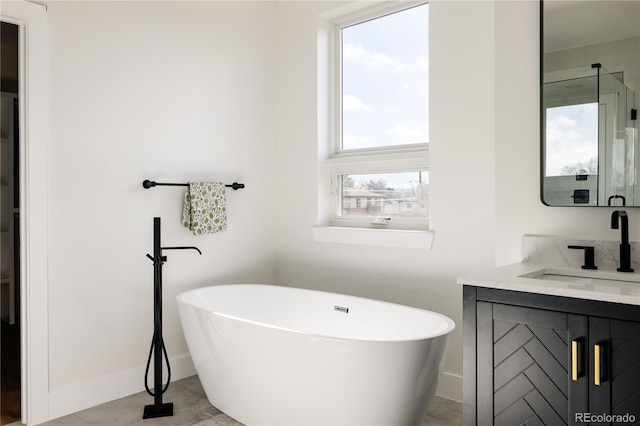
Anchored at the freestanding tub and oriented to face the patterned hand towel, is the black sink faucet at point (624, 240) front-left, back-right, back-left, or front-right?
back-right

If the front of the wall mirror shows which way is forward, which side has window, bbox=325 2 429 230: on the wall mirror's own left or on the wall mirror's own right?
on the wall mirror's own right

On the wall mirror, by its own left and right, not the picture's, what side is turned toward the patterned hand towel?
right

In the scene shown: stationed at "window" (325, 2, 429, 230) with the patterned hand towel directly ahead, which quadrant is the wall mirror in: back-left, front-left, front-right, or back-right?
back-left

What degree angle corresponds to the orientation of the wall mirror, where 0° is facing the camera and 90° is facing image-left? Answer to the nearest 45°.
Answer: approximately 0°
